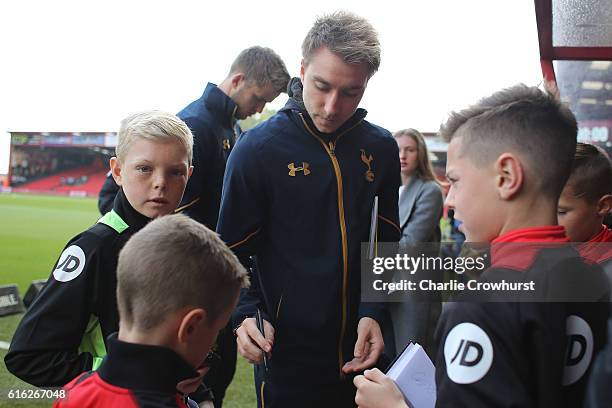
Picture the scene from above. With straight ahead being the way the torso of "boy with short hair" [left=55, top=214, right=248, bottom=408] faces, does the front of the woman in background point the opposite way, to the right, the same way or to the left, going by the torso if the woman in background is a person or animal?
the opposite way

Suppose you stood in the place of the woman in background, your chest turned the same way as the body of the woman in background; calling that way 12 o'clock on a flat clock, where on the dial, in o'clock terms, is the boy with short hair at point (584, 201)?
The boy with short hair is roughly at 10 o'clock from the woman in background.

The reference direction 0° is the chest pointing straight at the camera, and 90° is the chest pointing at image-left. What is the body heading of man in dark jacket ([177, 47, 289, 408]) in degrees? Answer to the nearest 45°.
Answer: approximately 270°

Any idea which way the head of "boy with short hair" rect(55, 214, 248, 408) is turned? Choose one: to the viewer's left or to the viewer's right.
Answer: to the viewer's right

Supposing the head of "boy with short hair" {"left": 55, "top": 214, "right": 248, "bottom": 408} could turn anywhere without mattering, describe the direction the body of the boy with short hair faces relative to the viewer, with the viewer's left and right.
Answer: facing away from the viewer and to the right of the viewer

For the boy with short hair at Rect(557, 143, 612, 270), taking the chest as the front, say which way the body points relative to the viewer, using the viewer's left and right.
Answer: facing to the left of the viewer

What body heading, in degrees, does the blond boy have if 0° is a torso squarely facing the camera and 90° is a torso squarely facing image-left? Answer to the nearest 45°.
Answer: approximately 315°

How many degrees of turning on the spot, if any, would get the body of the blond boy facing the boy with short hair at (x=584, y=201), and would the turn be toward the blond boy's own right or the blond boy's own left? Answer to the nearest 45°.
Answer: approximately 45° to the blond boy's own left
